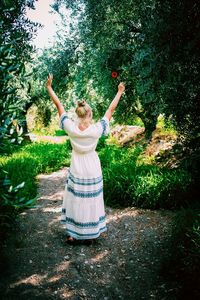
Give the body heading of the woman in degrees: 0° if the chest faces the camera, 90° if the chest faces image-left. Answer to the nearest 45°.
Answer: approximately 180°

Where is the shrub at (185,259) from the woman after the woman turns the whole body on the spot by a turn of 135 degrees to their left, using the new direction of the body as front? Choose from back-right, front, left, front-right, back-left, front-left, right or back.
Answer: left
